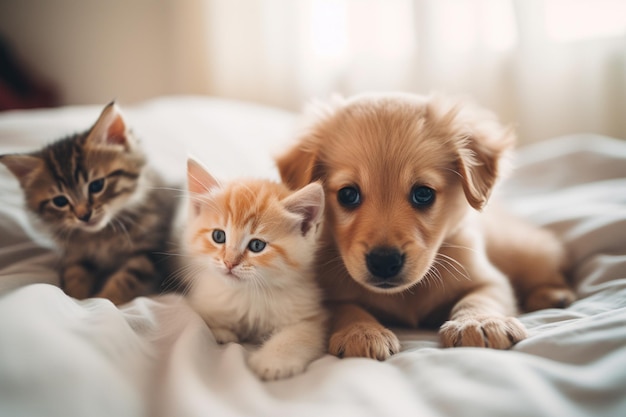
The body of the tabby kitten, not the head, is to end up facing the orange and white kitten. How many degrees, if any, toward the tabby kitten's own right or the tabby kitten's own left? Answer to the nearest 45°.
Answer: approximately 45° to the tabby kitten's own left

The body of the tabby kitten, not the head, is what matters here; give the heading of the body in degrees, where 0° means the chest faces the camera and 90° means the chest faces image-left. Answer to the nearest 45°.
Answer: approximately 0°

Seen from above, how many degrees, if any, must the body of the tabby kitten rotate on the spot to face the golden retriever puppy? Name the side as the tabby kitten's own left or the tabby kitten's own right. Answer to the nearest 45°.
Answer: approximately 45° to the tabby kitten's own left
